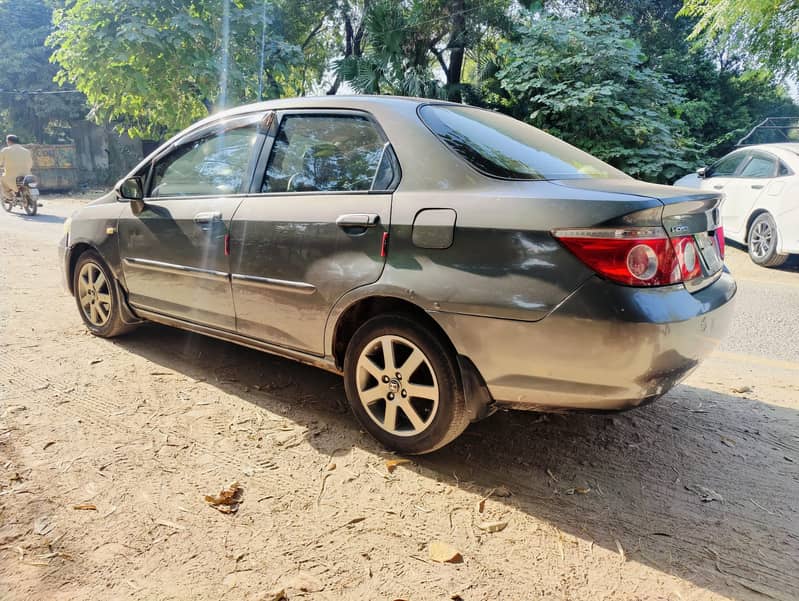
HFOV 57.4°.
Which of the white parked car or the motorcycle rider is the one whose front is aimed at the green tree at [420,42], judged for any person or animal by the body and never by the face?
the white parked car

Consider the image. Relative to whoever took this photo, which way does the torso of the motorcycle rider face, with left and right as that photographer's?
facing away from the viewer and to the left of the viewer

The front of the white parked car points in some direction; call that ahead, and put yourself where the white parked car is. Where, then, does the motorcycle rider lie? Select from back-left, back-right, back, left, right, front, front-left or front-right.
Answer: front-left

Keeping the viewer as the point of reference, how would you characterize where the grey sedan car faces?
facing away from the viewer and to the left of the viewer

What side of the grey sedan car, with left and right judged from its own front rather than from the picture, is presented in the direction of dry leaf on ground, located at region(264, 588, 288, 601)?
left

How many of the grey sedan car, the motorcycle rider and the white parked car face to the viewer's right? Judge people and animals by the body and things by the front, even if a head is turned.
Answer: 0

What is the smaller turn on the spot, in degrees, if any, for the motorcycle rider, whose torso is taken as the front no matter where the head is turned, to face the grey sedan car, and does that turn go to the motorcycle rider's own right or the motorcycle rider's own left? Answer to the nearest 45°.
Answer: approximately 135° to the motorcycle rider's own left

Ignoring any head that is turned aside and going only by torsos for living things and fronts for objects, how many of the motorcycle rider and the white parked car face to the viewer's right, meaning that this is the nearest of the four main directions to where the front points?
0

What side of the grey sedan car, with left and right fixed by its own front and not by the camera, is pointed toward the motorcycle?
front

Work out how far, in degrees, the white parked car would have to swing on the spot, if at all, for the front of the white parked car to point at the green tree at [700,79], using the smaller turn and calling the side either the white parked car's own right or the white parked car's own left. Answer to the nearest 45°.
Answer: approximately 45° to the white parked car's own right

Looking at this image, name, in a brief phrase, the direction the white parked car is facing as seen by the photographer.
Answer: facing away from the viewer and to the left of the viewer

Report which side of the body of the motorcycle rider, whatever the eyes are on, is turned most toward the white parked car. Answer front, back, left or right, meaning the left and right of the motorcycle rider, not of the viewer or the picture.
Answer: back

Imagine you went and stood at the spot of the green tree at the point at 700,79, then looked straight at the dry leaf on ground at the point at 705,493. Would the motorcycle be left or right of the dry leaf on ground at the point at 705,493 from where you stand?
right

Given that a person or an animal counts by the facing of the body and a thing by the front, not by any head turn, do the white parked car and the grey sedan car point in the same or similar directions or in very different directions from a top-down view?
same or similar directions
